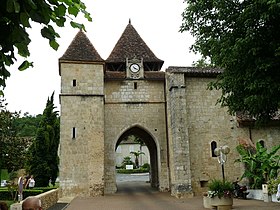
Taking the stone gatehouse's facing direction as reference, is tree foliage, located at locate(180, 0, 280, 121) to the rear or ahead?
ahead

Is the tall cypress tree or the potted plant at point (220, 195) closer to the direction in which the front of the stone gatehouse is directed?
the potted plant

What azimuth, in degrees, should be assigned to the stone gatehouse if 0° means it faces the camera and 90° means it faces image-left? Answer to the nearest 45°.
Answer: approximately 0°

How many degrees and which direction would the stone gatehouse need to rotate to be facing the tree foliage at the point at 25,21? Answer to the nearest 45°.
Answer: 0° — it already faces it

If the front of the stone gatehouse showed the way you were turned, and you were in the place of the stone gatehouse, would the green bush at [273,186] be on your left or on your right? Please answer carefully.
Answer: on your left

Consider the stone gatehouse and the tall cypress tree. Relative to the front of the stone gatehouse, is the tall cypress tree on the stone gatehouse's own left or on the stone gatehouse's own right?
on the stone gatehouse's own right

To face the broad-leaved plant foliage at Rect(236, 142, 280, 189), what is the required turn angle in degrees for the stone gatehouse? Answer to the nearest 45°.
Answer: approximately 45° to its left

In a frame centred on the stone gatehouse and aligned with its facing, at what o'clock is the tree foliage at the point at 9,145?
The tree foliage is roughly at 3 o'clock from the stone gatehouse.

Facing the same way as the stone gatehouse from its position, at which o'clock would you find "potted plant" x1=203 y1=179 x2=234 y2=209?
The potted plant is roughly at 11 o'clock from the stone gatehouse.

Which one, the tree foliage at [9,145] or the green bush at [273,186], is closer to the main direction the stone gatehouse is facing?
the green bush
